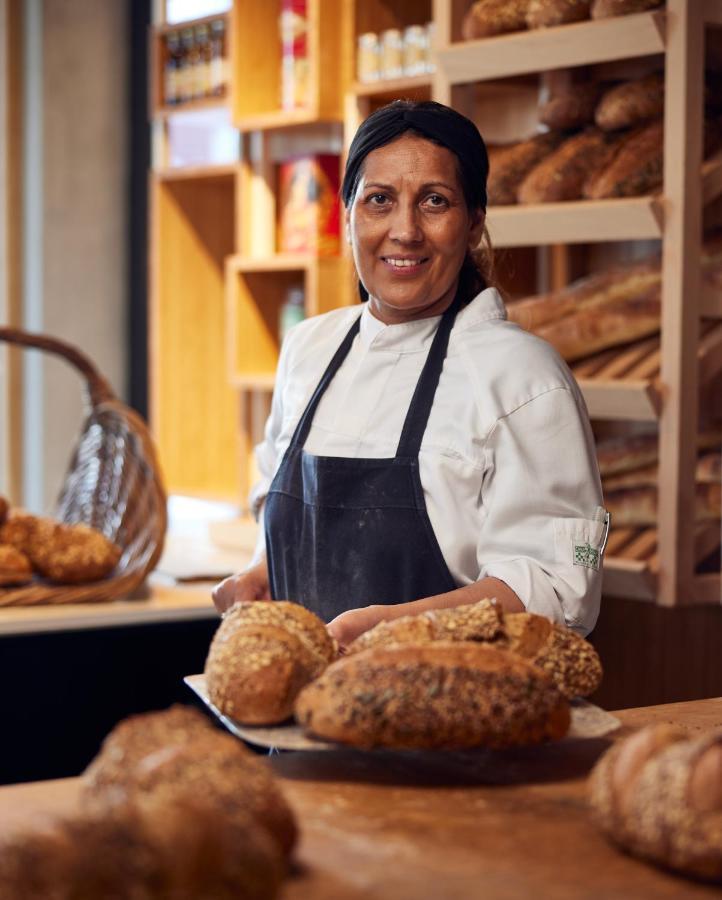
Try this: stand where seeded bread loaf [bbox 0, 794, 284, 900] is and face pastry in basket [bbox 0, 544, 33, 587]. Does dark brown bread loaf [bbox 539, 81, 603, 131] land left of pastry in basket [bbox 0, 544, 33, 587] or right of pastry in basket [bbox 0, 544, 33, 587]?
right

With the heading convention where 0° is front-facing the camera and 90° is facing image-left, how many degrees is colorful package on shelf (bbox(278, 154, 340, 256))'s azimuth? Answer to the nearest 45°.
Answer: approximately 0°

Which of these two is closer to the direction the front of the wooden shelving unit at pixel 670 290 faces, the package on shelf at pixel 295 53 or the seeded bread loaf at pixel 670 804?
the seeded bread loaf

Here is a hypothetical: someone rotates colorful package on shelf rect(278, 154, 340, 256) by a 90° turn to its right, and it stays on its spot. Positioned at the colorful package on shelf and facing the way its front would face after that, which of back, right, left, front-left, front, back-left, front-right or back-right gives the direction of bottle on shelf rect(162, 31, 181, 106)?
front-right

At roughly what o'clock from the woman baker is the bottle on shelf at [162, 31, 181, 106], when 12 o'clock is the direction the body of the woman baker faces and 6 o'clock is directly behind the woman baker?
The bottle on shelf is roughly at 4 o'clock from the woman baker.

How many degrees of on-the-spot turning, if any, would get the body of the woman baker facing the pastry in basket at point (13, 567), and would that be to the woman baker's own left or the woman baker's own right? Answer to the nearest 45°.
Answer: approximately 90° to the woman baker's own right

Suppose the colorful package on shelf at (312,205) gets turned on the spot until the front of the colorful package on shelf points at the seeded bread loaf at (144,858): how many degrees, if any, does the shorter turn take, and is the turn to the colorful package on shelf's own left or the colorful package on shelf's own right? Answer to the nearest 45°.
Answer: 0° — it already faces it

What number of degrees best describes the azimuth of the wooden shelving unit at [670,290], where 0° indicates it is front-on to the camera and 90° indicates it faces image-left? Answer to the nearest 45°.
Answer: approximately 45°

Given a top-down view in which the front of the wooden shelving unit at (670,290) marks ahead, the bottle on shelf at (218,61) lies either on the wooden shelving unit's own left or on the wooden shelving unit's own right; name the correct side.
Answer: on the wooden shelving unit's own right

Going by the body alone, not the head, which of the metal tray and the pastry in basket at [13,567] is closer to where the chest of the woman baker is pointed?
the metal tray

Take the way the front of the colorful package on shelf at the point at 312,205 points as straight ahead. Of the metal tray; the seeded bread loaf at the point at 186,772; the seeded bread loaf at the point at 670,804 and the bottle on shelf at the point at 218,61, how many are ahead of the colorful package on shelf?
3

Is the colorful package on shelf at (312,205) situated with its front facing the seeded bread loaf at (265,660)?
yes
